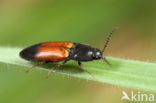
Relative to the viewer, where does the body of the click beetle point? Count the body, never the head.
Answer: to the viewer's right
